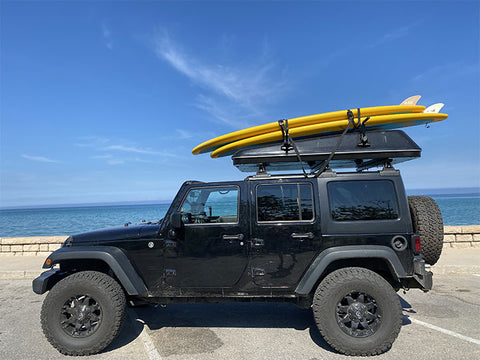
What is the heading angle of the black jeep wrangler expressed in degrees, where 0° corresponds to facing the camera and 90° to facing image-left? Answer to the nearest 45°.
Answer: approximately 90°

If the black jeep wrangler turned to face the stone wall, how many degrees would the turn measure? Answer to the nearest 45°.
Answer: approximately 45° to its right
